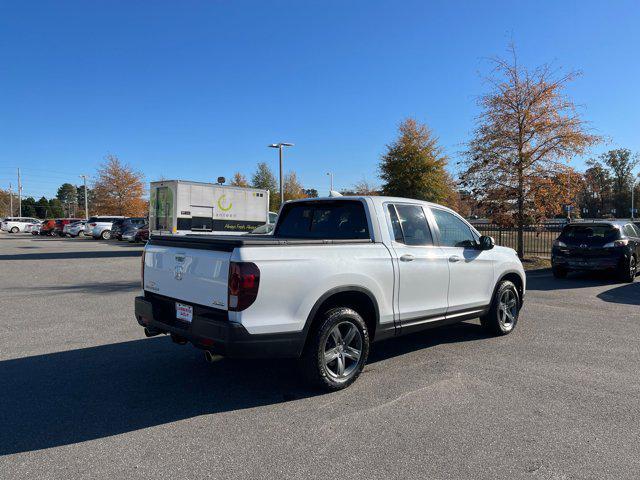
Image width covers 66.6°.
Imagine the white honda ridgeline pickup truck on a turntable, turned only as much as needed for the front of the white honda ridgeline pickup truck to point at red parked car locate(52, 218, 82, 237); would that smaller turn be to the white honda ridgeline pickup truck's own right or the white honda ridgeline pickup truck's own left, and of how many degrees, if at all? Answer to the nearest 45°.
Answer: approximately 90° to the white honda ridgeline pickup truck's own left

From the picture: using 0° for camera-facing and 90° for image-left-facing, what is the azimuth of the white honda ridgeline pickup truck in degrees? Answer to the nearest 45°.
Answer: approximately 225°

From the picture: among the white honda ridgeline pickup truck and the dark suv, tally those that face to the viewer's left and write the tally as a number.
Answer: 0

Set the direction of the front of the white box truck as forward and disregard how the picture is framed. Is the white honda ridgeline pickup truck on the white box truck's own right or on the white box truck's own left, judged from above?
on the white box truck's own right

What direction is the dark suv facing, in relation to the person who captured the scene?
facing away from the viewer and to the right of the viewer

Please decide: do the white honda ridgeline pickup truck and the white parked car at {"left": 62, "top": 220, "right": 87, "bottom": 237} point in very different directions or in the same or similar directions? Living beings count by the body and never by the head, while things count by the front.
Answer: very different directions

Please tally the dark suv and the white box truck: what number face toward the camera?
0

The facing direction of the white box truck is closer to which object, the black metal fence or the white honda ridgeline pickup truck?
the black metal fence

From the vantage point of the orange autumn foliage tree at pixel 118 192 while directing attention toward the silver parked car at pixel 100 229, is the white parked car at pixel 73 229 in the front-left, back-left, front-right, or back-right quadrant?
front-right

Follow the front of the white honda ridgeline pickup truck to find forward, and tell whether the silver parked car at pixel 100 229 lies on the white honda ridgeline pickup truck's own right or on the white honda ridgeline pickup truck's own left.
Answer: on the white honda ridgeline pickup truck's own left

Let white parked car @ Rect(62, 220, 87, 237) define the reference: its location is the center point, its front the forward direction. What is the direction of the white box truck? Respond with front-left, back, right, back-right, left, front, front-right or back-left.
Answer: front-left

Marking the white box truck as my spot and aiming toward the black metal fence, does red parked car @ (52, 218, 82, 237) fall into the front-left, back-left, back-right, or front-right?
back-left

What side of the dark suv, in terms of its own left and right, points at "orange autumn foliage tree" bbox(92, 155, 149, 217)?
left

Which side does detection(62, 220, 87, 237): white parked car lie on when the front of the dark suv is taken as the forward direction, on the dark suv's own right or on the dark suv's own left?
on the dark suv's own left
